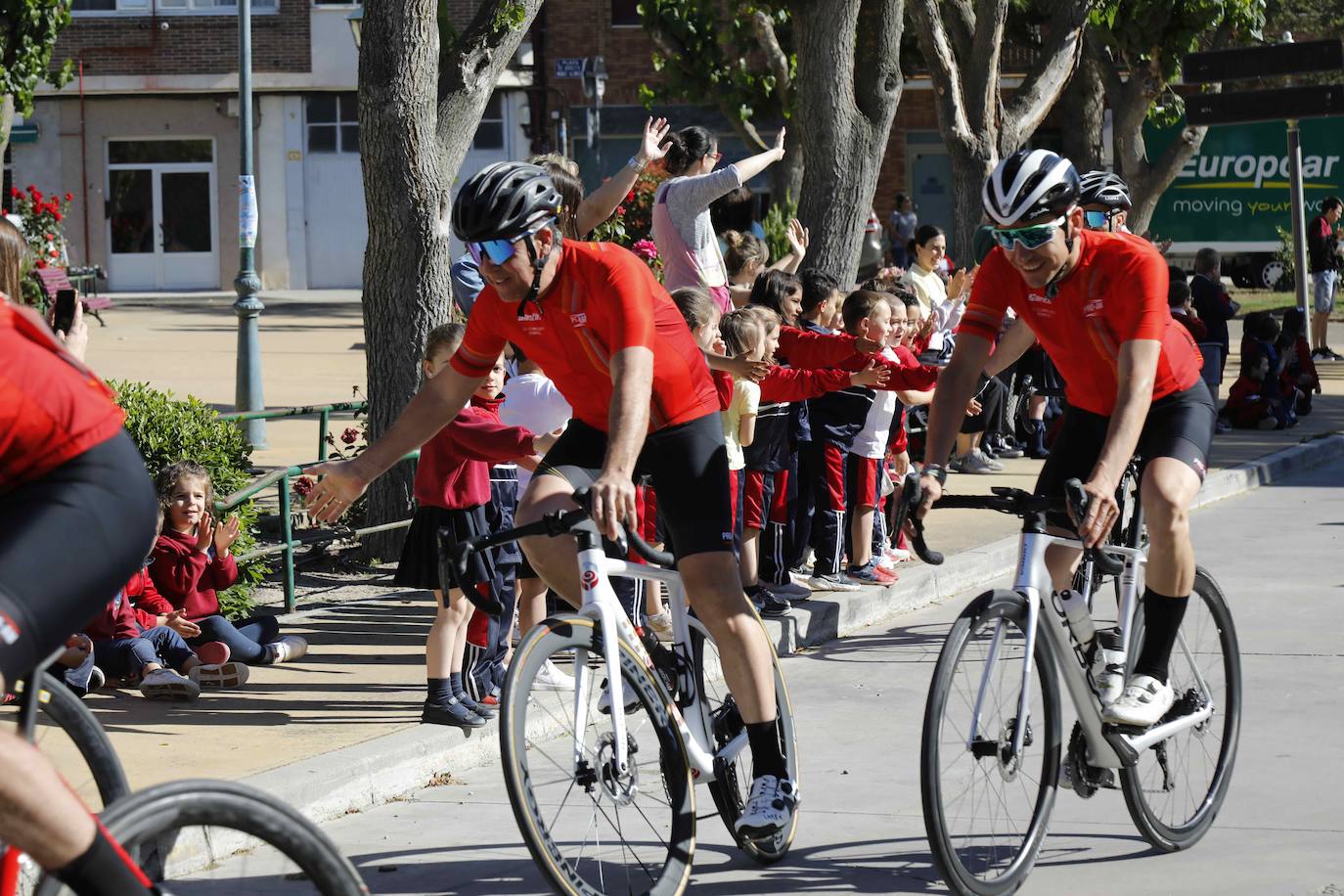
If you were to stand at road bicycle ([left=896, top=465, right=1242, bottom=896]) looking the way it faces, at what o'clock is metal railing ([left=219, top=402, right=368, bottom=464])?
The metal railing is roughly at 3 o'clock from the road bicycle.

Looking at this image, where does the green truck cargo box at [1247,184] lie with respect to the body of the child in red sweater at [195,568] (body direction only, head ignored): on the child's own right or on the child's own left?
on the child's own left

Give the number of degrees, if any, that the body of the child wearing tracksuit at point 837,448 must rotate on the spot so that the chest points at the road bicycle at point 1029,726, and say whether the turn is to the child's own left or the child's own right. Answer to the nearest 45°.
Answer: approximately 90° to the child's own right

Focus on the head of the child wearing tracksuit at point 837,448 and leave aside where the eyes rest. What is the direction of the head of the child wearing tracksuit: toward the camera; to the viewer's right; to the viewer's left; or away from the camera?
to the viewer's right

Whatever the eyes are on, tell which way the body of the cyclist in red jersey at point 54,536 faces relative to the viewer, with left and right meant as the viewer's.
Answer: facing to the left of the viewer

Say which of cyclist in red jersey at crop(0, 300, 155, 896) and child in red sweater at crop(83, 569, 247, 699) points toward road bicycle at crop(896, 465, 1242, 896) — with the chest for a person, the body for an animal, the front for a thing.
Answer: the child in red sweater

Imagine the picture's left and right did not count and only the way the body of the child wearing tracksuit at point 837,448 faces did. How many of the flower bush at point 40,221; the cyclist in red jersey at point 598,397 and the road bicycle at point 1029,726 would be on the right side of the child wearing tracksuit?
2

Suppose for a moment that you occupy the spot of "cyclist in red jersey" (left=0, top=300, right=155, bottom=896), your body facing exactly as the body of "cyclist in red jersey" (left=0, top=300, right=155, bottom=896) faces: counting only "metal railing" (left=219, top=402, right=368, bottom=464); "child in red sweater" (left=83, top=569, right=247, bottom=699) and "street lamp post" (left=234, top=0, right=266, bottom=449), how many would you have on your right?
3

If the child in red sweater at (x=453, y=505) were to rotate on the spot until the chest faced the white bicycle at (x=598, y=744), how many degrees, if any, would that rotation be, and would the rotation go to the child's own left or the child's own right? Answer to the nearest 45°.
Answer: approximately 90° to the child's own right

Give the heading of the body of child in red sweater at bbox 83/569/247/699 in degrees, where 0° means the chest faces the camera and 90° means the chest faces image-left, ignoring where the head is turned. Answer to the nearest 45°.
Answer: approximately 315°

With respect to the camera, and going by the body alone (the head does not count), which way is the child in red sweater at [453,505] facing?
to the viewer's right

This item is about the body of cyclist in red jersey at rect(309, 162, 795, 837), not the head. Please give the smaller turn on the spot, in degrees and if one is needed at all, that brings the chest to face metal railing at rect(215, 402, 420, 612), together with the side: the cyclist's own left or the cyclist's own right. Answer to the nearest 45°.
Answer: approximately 135° to the cyclist's own right

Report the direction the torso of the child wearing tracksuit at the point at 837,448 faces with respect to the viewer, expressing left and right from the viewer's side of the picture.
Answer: facing to the right of the viewer

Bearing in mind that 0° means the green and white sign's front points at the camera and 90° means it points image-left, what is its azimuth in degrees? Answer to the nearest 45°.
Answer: approximately 0°

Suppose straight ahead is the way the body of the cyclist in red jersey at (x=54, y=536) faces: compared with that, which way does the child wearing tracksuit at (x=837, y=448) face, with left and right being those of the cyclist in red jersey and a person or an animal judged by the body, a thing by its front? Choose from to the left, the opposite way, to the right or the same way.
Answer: the opposite way
